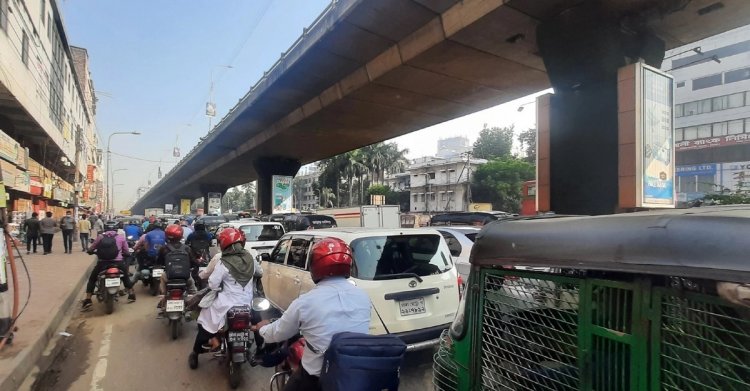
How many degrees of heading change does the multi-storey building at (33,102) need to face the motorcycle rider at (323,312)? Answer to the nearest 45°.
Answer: approximately 90° to its right

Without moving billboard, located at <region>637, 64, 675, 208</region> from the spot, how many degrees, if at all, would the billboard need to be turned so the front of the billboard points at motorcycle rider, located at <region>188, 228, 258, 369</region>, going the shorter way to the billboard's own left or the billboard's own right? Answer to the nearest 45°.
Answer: approximately 90° to the billboard's own right

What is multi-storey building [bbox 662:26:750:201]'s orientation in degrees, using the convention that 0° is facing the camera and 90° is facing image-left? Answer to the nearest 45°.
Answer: approximately 45°

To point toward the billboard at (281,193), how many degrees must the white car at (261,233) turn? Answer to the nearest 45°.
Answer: approximately 45° to its right

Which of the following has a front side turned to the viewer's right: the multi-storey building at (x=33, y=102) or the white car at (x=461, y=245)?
the multi-storey building

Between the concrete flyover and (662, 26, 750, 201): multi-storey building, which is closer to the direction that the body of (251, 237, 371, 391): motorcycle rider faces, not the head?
the concrete flyover

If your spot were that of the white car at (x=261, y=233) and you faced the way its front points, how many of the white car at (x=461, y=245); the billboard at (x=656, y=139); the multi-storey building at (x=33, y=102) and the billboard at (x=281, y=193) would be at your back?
2

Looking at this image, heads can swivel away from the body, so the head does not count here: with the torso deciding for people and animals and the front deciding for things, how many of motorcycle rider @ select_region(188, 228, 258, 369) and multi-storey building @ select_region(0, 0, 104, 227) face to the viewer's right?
1

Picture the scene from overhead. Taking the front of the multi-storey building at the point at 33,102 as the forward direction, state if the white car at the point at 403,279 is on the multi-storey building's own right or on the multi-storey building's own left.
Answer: on the multi-storey building's own right

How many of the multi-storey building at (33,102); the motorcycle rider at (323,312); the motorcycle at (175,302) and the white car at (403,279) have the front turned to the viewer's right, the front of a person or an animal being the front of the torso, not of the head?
1

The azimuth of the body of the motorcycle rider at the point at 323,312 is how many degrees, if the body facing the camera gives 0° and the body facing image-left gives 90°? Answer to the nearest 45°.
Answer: approximately 135°

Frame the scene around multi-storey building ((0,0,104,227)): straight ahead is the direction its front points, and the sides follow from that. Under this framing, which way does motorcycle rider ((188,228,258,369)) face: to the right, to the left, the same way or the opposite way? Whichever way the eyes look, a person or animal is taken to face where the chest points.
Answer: to the left

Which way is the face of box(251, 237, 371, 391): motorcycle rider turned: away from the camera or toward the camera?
away from the camera

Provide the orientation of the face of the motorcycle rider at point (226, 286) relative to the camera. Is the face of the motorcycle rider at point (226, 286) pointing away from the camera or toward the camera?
away from the camera

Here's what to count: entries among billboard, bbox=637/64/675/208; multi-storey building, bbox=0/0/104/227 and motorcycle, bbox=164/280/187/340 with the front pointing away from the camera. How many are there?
1
